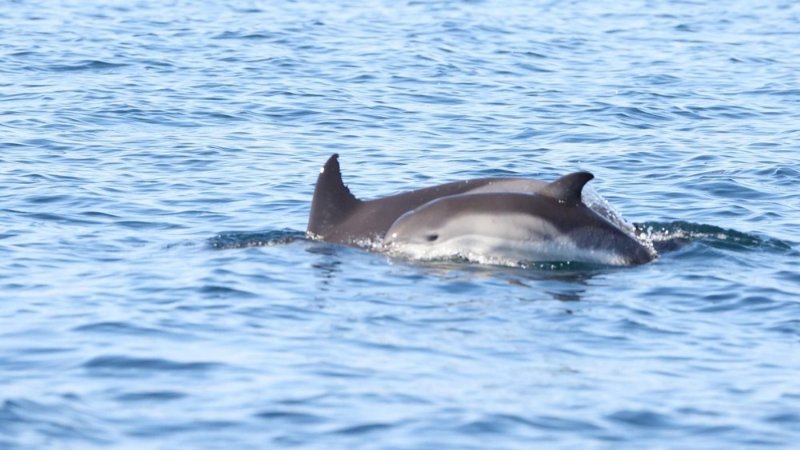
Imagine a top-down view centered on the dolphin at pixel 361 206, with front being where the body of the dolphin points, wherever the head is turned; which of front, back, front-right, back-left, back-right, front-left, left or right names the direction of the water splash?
back

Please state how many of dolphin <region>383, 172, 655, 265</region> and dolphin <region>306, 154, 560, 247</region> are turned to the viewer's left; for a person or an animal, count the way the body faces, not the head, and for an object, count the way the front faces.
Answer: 2

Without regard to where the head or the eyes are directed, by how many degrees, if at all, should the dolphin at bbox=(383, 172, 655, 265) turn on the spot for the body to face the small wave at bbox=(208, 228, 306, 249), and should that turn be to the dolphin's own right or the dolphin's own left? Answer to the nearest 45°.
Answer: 0° — it already faces it

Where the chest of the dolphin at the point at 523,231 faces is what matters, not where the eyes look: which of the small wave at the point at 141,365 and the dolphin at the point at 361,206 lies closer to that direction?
the dolphin

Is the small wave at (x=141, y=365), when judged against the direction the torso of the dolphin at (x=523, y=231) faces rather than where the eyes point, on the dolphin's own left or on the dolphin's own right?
on the dolphin's own left

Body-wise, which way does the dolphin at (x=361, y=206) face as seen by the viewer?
to the viewer's left

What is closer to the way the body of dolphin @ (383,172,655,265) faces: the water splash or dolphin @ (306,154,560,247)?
the dolphin

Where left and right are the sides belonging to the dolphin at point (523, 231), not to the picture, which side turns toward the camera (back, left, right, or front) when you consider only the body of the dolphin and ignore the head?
left

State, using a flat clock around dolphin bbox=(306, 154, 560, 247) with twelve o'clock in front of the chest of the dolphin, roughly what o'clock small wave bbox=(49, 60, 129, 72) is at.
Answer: The small wave is roughly at 2 o'clock from the dolphin.

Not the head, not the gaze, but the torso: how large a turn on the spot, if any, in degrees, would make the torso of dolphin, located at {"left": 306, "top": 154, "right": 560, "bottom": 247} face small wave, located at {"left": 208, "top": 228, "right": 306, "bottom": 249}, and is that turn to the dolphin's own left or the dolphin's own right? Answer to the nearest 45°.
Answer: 0° — it already faces it
